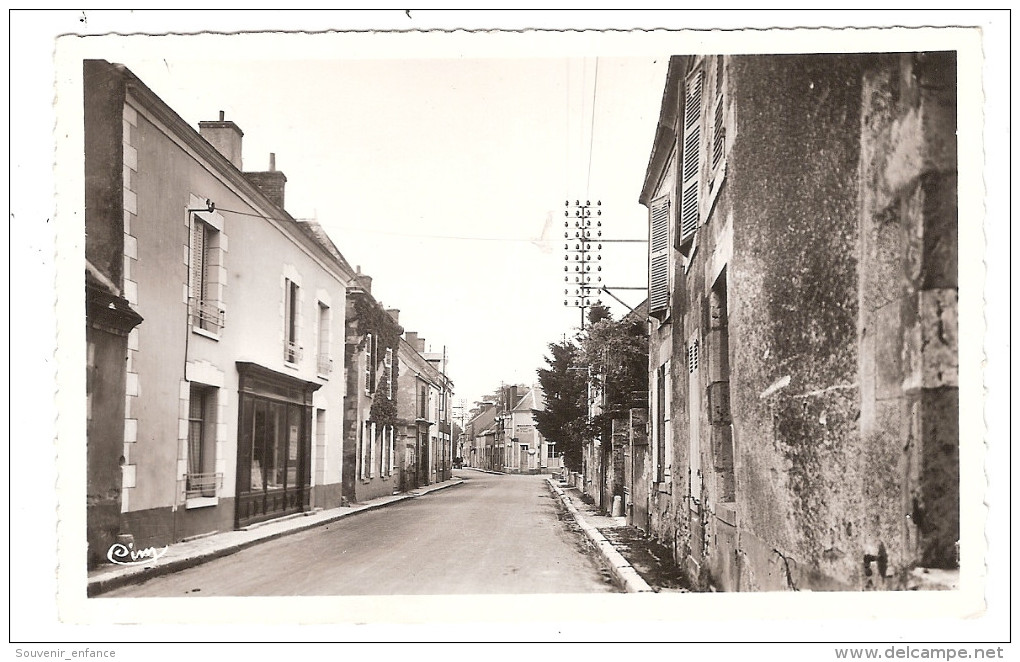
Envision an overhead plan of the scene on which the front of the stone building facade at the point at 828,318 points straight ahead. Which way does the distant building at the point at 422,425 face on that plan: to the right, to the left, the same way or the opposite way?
the opposite way

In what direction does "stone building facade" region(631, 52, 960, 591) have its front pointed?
to the viewer's left

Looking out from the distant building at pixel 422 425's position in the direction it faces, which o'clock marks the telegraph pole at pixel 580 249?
The telegraph pole is roughly at 3 o'clock from the distant building.

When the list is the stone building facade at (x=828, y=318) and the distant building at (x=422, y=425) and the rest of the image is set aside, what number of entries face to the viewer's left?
1

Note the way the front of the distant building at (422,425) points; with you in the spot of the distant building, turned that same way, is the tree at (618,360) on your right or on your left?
on your right

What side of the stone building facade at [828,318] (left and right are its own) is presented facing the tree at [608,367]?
right

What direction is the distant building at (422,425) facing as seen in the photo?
to the viewer's right

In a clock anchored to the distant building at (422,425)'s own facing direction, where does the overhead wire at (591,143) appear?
The overhead wire is roughly at 3 o'clock from the distant building.

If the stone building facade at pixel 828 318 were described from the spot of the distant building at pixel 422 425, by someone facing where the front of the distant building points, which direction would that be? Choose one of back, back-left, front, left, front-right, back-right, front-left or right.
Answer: right

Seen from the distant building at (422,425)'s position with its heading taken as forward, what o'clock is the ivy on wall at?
The ivy on wall is roughly at 3 o'clock from the distant building.
